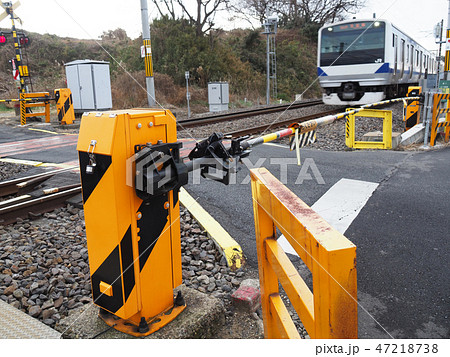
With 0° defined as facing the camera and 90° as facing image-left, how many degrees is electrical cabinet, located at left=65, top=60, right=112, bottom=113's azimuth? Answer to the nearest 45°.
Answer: approximately 45°

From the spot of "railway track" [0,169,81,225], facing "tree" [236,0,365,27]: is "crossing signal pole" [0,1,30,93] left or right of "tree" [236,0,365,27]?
left

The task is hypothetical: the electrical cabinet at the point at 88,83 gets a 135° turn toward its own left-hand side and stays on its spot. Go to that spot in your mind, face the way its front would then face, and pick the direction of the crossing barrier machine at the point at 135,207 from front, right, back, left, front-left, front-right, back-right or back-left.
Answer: right

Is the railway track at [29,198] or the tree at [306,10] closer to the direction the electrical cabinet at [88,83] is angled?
the railway track

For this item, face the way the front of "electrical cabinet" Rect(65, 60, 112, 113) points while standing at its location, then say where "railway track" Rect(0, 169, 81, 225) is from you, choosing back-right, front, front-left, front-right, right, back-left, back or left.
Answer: front-left

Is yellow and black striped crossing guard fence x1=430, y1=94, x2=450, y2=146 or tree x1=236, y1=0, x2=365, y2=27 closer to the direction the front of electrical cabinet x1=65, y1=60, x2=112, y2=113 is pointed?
the yellow and black striped crossing guard fence

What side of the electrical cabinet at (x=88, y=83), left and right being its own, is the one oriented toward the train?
left

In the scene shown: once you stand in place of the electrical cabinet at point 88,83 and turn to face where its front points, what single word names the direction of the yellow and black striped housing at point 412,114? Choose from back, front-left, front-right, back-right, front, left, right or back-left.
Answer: left

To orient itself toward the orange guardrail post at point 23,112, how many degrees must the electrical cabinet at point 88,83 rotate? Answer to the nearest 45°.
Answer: approximately 45° to its right

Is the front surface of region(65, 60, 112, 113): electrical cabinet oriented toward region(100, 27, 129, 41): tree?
no

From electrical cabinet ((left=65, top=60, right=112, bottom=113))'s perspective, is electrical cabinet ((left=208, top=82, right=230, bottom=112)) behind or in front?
behind

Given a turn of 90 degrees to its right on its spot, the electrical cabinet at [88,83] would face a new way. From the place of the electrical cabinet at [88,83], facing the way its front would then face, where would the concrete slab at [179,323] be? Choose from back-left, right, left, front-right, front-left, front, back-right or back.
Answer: back-left

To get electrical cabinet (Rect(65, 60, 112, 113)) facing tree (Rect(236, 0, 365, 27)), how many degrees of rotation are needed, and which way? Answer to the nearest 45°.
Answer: approximately 180°

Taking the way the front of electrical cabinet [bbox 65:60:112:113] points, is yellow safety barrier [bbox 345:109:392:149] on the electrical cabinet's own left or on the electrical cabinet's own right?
on the electrical cabinet's own left
